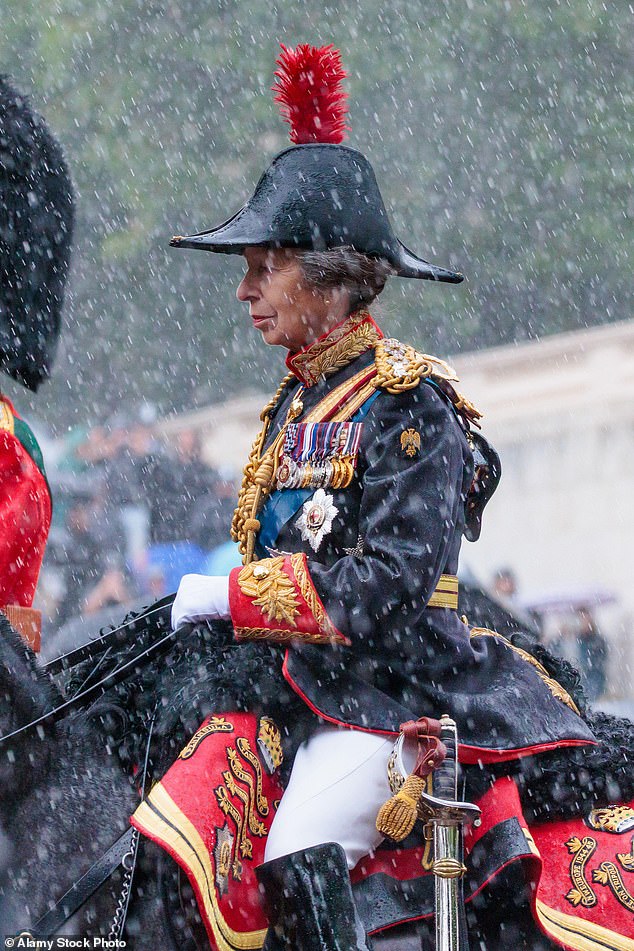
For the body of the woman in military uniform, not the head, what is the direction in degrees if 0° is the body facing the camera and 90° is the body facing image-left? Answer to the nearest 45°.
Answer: approximately 90°

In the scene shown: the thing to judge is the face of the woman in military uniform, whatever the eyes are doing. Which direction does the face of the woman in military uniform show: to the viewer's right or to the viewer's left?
to the viewer's left
